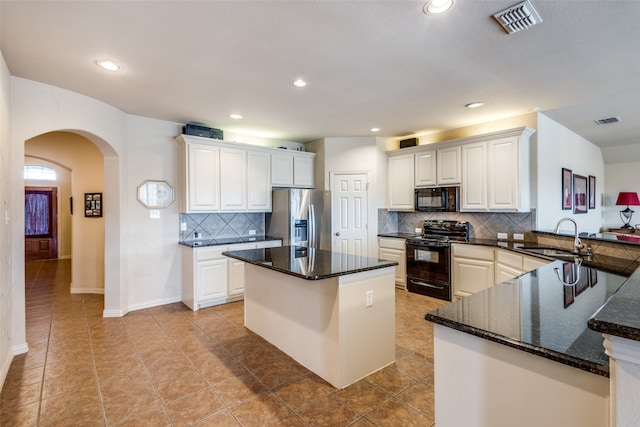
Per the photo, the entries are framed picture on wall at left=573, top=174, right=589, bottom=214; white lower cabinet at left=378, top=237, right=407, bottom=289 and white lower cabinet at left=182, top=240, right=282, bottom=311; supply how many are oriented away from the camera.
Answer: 0

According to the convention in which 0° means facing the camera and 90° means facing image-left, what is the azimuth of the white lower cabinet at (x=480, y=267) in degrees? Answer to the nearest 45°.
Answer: approximately 45°

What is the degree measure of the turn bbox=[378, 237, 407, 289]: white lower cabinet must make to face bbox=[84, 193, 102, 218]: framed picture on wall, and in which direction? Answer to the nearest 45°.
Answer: approximately 45° to its right

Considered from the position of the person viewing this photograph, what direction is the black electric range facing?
facing the viewer and to the left of the viewer

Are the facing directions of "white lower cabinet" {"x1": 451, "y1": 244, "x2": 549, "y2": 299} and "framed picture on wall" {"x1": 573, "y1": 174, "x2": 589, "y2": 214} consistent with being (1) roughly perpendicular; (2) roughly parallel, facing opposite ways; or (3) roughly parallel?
roughly perpendicular

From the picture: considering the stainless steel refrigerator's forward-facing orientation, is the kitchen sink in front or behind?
in front

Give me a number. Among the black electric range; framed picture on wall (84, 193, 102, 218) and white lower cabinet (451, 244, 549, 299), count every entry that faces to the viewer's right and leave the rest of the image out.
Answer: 0

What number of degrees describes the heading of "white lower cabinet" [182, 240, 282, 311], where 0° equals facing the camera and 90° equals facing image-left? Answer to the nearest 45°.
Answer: approximately 315°

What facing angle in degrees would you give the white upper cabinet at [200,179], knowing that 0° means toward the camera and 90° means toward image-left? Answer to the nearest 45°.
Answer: approximately 315°

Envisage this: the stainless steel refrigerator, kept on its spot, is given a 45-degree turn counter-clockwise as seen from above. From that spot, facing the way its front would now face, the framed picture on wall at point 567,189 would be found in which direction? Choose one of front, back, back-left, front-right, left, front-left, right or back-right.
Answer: front

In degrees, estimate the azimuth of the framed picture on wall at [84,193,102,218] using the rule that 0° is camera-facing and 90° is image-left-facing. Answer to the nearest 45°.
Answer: approximately 0°

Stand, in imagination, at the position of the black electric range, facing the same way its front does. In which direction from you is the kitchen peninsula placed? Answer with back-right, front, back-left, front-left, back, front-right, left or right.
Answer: front-left
